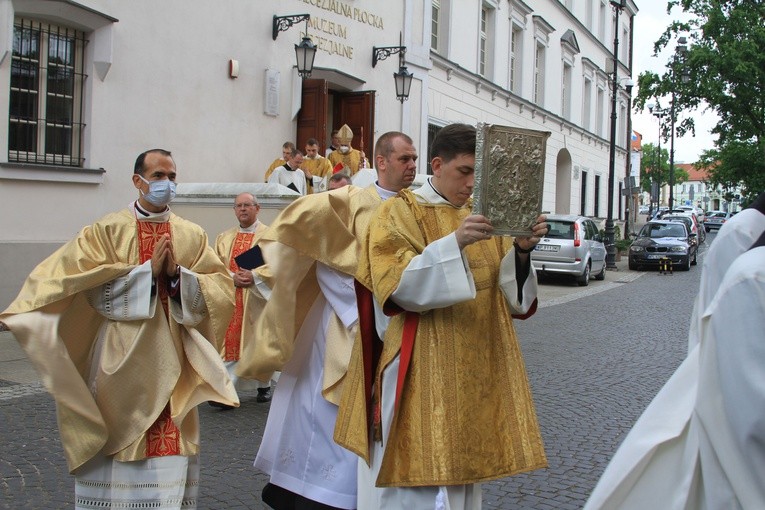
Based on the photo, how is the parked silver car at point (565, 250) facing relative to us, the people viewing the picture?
facing away from the viewer and to the right of the viewer

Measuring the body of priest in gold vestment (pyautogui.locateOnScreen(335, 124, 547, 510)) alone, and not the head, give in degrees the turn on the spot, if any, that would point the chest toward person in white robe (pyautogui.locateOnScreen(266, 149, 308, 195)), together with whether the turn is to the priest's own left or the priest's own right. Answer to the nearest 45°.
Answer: approximately 135° to the priest's own left
